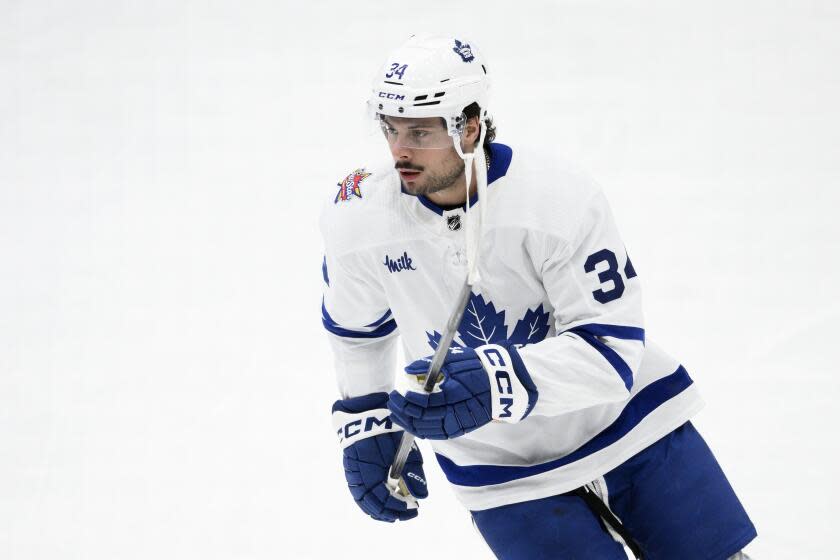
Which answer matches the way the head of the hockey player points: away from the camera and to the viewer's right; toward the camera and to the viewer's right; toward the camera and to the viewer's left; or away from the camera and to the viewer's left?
toward the camera and to the viewer's left

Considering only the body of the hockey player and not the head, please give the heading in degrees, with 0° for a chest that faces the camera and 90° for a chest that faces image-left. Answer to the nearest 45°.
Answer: approximately 45°
